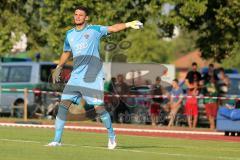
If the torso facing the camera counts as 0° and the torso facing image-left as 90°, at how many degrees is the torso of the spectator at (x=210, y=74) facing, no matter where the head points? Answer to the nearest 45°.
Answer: approximately 0°

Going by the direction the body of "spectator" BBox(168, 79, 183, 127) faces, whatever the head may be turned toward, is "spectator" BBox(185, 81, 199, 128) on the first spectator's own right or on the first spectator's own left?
on the first spectator's own left

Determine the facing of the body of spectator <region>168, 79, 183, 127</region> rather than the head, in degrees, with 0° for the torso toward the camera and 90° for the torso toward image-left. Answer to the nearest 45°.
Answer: approximately 45°

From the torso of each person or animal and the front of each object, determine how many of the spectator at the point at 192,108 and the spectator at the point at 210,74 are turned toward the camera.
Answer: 2

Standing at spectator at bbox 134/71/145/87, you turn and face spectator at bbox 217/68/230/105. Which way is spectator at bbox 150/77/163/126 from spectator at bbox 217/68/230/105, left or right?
right

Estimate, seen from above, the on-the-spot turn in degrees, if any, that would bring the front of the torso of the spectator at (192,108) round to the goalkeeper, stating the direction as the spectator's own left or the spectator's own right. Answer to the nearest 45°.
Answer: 0° — they already face them
